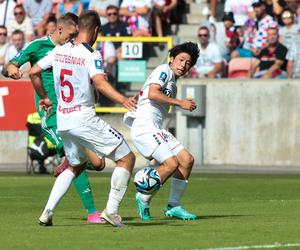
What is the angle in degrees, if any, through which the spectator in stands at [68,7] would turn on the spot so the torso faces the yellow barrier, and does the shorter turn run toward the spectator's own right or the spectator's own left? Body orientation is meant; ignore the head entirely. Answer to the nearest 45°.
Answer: approximately 45° to the spectator's own left

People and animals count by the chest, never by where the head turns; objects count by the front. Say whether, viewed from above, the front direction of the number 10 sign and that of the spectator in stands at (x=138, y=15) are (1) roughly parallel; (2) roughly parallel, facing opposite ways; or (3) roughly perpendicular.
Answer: roughly parallel

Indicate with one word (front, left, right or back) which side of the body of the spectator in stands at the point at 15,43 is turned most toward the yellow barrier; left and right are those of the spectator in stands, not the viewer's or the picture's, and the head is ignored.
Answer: left

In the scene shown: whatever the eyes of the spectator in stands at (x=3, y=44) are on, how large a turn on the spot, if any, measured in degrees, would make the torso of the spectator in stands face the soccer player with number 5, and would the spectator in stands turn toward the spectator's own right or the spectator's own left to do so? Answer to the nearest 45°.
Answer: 0° — they already face them

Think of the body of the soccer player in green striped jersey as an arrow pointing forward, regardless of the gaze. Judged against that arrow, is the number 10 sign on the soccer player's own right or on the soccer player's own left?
on the soccer player's own left

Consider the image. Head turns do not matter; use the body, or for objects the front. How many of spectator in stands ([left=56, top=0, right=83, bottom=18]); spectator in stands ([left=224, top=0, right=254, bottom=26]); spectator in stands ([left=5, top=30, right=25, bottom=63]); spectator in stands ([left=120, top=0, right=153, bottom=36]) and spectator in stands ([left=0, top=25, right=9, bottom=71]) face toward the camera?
5

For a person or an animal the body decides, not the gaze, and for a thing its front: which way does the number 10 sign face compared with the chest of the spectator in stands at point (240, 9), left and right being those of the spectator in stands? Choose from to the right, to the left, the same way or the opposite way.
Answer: the same way

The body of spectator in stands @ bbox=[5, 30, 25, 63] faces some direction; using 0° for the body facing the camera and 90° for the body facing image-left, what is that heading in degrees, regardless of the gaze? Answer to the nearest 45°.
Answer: approximately 0°

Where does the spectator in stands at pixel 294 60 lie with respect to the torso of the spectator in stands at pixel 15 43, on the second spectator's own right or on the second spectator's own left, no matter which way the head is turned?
on the second spectator's own left

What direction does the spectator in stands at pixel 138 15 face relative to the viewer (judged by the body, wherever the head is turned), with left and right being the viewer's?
facing the viewer

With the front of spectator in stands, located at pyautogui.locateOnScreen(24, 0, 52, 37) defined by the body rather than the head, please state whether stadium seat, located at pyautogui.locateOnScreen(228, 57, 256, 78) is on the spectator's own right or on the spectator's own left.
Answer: on the spectator's own left

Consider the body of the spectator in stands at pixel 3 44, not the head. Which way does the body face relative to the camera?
toward the camera
